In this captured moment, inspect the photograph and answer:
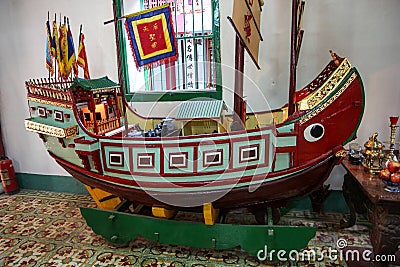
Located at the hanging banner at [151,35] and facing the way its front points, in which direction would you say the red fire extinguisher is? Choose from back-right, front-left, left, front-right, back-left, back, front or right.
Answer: back-right

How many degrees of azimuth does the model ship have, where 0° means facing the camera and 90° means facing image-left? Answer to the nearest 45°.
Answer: approximately 270°

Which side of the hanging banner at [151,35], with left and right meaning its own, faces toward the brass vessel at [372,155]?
left

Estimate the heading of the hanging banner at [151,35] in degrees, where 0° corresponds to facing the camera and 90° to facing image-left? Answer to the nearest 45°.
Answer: approximately 0°

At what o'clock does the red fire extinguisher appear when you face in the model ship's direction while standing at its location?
The red fire extinguisher is roughly at 7 o'clock from the model ship.

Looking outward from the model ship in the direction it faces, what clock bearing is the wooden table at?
The wooden table is roughly at 1 o'clock from the model ship.

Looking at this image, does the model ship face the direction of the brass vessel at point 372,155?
yes

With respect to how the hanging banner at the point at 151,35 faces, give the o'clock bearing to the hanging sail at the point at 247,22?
the hanging sail at the point at 247,22 is roughly at 10 o'clock from the hanging banner at the point at 151,35.

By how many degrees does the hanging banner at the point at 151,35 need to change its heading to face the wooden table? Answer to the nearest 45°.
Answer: approximately 45° to its left
